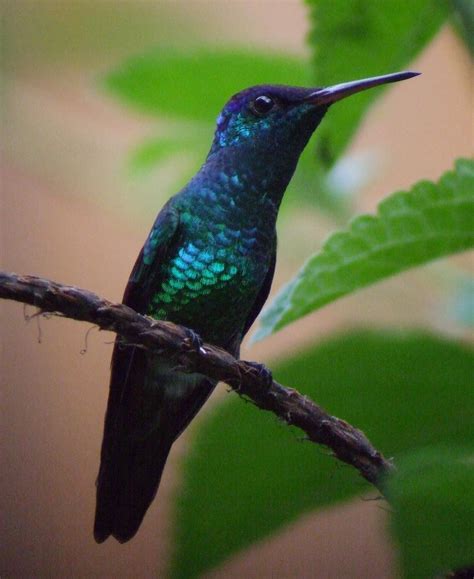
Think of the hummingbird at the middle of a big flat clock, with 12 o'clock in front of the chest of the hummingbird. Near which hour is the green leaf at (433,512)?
The green leaf is roughly at 1 o'clock from the hummingbird.

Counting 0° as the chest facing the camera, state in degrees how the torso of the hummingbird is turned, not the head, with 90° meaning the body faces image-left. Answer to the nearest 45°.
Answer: approximately 315°

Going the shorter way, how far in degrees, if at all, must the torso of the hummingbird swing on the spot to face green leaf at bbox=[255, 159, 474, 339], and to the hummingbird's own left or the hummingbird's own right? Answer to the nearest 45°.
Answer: approximately 45° to the hummingbird's own left
